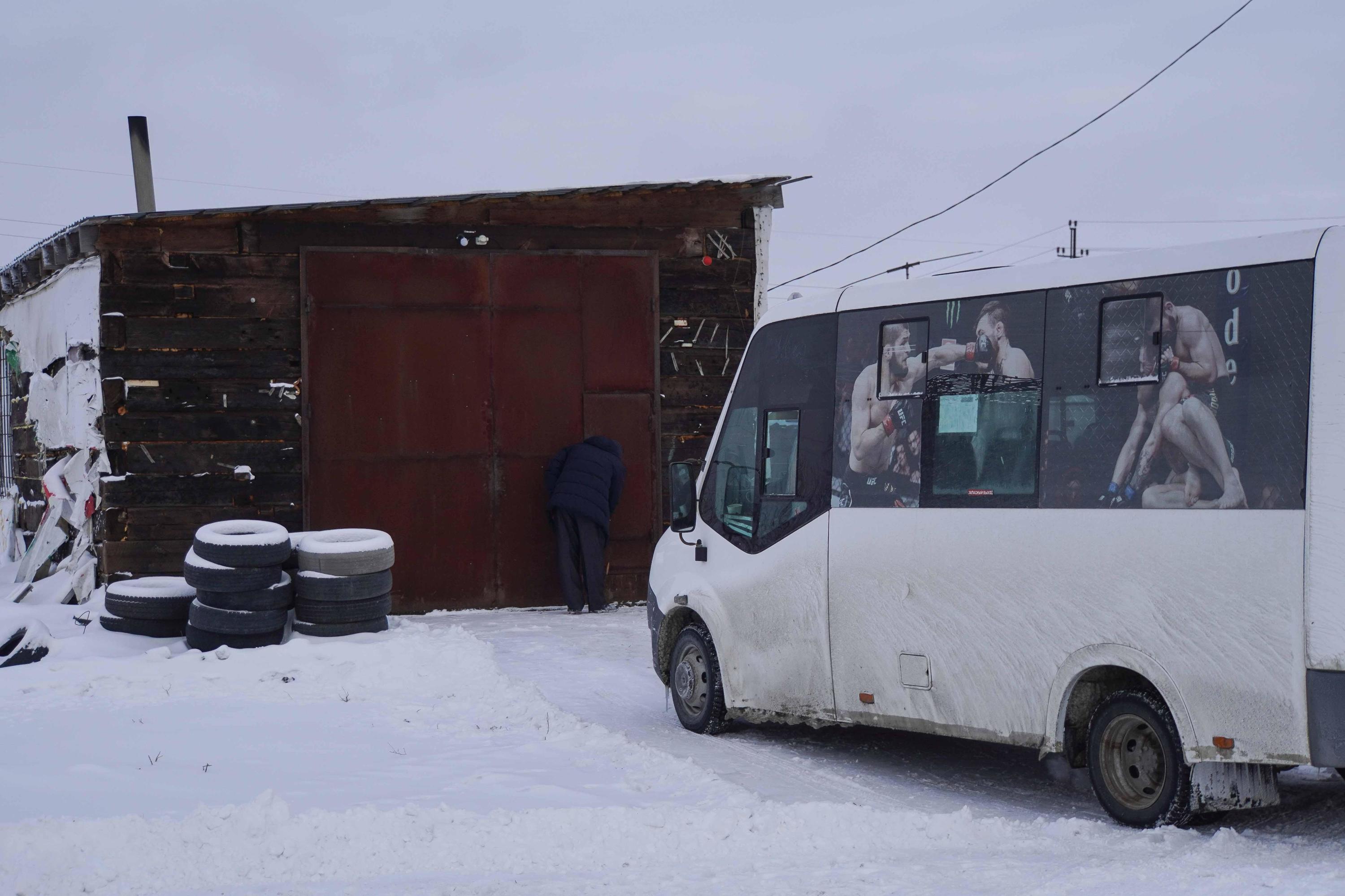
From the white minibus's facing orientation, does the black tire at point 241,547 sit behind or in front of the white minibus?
in front

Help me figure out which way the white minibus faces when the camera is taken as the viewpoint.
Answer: facing away from the viewer and to the left of the viewer

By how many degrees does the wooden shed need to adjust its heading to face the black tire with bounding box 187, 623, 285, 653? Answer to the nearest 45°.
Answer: approximately 45° to its right

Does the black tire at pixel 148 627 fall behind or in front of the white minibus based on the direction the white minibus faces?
in front

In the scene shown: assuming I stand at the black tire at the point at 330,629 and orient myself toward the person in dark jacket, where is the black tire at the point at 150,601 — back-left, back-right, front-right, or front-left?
back-left

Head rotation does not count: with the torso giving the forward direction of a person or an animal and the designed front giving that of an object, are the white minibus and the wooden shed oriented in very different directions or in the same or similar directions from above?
very different directions

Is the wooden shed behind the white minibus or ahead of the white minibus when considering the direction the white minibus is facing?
ahead

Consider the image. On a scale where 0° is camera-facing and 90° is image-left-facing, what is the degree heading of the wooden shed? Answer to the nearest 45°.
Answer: approximately 0°

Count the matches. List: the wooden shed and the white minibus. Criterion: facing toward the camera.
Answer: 1
